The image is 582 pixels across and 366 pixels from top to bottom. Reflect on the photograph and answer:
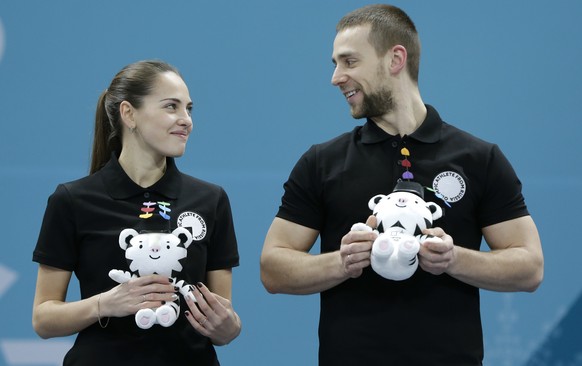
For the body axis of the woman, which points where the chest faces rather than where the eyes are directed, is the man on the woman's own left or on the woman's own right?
on the woman's own left

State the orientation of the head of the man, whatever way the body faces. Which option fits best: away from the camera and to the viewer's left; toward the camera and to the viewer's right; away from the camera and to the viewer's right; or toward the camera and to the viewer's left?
toward the camera and to the viewer's left

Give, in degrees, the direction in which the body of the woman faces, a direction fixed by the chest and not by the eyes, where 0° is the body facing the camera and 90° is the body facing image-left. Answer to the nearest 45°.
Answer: approximately 0°

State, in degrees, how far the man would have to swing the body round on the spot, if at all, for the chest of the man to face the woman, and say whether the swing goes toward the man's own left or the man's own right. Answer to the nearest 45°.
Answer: approximately 90° to the man's own right

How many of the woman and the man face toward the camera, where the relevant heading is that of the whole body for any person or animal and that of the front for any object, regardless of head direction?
2

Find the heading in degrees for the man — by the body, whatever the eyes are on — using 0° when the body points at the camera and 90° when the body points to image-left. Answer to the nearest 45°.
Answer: approximately 0°
